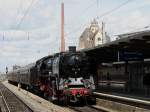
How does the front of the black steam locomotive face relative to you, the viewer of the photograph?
facing the viewer and to the right of the viewer
